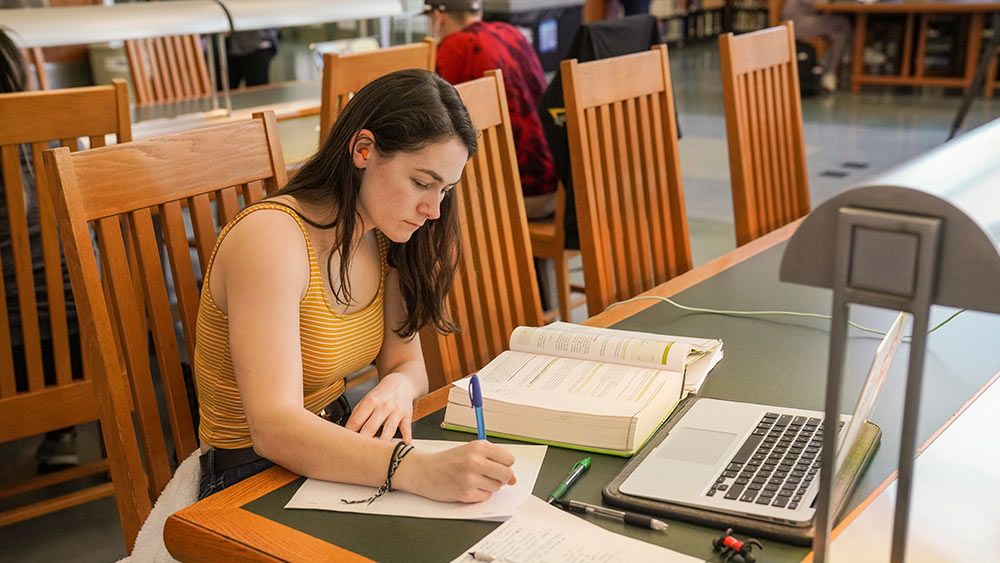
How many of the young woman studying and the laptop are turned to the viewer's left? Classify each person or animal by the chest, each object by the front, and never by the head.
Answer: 1

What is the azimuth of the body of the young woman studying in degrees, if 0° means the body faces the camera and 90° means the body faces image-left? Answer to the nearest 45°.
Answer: approximately 315°

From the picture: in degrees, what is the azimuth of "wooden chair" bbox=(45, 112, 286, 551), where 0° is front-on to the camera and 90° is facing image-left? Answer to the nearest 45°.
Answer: approximately 315°

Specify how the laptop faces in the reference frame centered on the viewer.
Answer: facing to the left of the viewer

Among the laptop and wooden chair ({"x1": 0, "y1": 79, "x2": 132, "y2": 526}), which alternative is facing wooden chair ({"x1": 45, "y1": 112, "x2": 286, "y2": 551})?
the laptop

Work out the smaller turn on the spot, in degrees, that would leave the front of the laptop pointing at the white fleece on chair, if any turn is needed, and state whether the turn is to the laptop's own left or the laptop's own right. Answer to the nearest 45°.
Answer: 0° — it already faces it

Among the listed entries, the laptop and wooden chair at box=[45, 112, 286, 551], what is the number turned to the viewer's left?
1

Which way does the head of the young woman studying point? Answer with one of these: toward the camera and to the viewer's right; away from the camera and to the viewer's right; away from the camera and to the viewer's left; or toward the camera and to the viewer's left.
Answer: toward the camera and to the viewer's right

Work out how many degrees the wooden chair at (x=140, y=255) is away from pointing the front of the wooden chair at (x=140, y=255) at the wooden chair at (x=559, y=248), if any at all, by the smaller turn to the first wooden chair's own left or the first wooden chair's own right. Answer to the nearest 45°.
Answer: approximately 90° to the first wooden chair's own left
